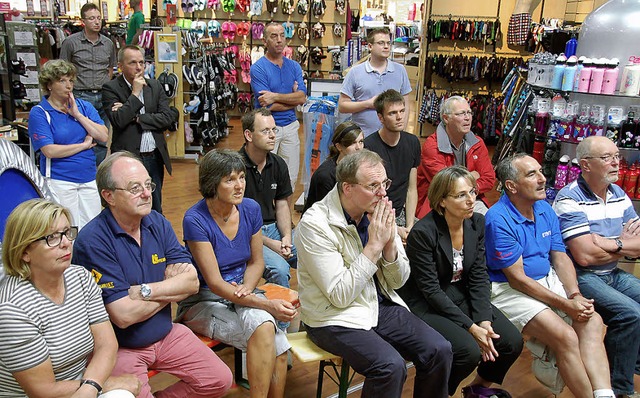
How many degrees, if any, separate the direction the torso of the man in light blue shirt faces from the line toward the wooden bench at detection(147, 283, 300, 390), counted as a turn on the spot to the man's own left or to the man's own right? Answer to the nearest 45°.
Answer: approximately 45° to the man's own right

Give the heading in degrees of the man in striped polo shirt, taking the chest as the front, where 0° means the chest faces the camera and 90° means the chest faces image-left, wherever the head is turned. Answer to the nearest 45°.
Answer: approximately 315°

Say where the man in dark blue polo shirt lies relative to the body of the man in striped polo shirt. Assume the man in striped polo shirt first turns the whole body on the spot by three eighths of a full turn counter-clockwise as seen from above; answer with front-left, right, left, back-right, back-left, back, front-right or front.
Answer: back-left

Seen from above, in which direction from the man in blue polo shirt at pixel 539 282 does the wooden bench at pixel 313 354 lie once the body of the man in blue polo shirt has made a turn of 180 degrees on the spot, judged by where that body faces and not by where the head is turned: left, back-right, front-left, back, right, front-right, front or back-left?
left

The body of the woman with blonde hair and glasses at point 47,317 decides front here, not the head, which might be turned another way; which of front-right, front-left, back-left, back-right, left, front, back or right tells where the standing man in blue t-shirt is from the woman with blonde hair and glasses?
left

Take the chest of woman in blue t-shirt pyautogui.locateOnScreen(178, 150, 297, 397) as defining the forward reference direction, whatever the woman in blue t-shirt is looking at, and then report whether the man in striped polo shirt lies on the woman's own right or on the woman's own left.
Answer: on the woman's own left

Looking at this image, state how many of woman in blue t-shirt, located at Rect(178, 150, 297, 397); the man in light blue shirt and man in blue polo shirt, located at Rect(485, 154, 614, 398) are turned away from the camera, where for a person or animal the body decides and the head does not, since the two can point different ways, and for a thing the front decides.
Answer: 0

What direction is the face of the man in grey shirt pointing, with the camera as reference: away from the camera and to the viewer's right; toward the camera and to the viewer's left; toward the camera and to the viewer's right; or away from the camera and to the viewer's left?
toward the camera and to the viewer's right

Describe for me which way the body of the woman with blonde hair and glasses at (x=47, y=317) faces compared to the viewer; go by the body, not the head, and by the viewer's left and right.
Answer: facing the viewer and to the right of the viewer

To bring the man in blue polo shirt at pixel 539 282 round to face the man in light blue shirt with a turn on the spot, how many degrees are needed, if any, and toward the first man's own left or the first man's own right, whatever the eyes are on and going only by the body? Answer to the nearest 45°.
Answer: approximately 180°

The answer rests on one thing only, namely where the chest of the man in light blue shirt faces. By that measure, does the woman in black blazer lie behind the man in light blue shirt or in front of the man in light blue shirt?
in front

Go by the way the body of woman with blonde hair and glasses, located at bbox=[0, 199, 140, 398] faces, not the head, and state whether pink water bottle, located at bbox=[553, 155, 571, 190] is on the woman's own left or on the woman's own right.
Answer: on the woman's own left

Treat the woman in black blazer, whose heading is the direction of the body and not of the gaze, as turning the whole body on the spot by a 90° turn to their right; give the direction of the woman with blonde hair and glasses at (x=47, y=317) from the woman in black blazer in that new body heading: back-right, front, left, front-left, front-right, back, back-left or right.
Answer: front
